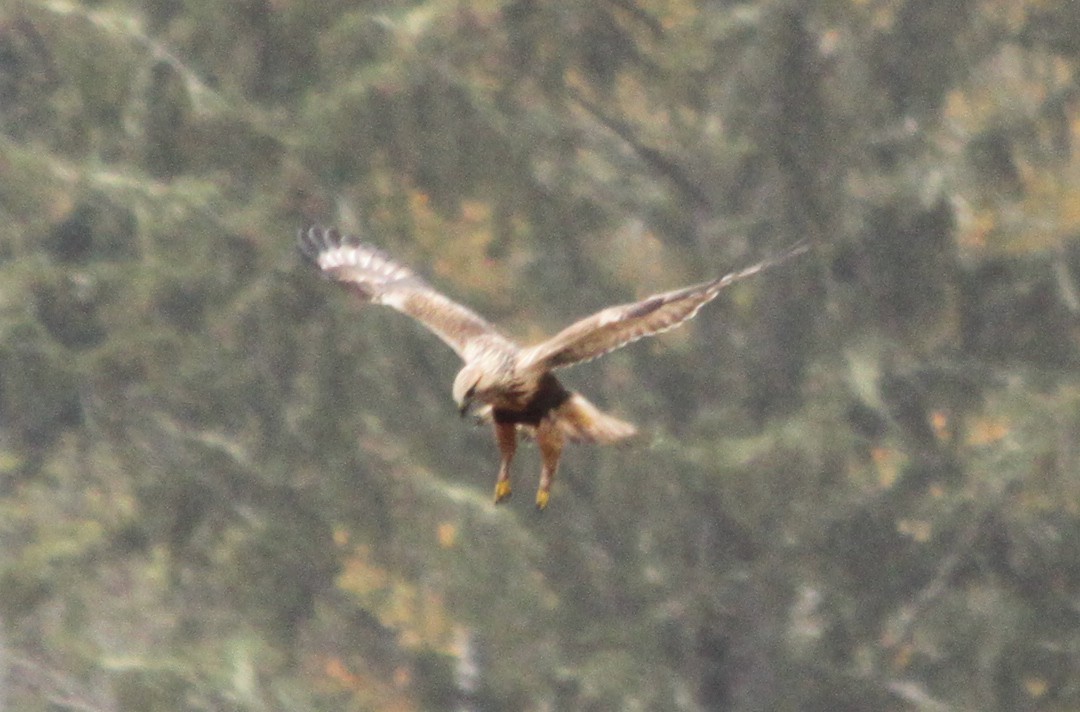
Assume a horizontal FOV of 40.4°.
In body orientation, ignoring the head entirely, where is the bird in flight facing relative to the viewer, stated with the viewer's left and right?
facing the viewer and to the left of the viewer
